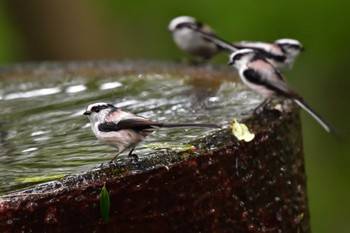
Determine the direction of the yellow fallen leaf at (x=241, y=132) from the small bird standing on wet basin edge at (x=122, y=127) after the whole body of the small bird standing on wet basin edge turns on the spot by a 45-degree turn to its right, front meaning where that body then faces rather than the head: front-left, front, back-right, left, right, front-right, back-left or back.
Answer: back-right

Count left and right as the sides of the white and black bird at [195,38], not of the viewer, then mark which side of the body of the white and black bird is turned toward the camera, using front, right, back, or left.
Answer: left

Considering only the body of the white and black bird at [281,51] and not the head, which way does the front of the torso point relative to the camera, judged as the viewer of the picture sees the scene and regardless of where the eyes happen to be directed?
to the viewer's right

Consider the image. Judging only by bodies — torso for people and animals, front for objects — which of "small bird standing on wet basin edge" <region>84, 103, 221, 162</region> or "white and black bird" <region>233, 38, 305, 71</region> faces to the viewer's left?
the small bird standing on wet basin edge

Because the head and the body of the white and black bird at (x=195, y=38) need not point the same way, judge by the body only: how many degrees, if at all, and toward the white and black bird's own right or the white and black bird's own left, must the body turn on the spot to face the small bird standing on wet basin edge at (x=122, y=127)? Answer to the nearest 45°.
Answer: approximately 90° to the white and black bird's own left

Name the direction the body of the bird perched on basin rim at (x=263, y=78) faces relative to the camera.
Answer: to the viewer's left

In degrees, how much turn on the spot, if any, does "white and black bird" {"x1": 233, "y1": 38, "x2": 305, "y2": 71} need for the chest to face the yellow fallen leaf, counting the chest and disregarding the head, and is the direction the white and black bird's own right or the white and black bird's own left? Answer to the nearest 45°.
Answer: approximately 90° to the white and black bird's own right

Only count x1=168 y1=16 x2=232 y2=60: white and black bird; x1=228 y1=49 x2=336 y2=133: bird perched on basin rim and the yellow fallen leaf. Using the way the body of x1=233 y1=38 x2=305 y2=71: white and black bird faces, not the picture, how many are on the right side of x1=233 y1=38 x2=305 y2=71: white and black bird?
2

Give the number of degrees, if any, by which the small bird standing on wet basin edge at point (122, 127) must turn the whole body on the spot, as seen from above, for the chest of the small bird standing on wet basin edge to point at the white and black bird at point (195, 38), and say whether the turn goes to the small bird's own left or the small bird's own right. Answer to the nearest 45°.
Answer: approximately 90° to the small bird's own right

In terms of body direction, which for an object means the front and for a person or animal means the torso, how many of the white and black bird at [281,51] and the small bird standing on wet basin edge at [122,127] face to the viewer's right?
1

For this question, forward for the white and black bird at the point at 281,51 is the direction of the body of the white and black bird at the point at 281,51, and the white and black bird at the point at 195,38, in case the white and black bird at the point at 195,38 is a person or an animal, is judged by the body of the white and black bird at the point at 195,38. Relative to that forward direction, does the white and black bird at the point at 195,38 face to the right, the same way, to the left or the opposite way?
the opposite way

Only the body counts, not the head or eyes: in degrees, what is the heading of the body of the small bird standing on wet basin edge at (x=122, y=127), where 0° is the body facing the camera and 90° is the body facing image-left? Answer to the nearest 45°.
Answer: approximately 90°

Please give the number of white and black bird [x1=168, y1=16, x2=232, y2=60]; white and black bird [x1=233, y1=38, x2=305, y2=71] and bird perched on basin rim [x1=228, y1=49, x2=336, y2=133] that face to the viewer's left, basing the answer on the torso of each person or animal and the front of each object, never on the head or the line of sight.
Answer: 2

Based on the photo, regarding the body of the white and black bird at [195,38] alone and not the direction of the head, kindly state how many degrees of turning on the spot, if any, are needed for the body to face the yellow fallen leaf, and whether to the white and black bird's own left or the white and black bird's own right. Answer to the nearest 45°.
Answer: approximately 90° to the white and black bird's own left
